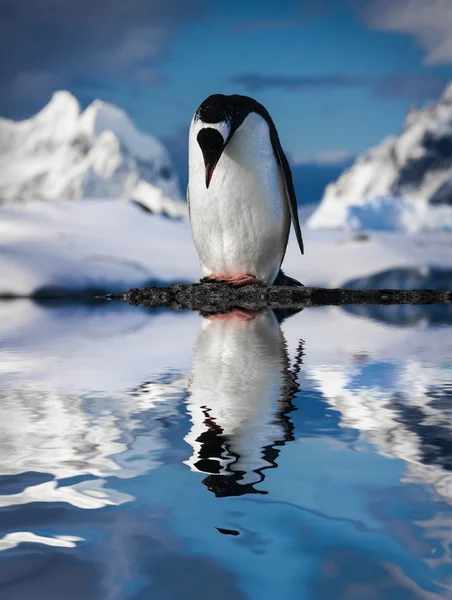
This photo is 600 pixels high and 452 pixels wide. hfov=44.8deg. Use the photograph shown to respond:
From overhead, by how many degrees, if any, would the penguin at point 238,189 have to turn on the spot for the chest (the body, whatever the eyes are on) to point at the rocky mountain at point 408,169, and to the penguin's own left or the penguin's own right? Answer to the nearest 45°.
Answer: approximately 135° to the penguin's own right

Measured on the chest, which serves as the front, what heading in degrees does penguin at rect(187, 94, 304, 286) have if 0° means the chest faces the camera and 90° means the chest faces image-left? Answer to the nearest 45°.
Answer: approximately 45°
